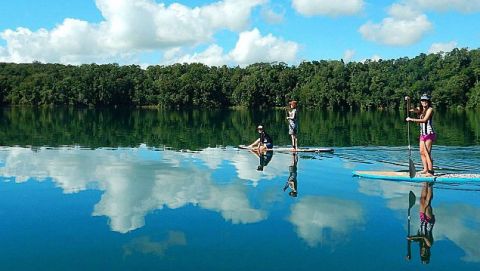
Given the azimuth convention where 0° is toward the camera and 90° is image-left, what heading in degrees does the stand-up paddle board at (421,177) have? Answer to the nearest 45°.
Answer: approximately 90°
